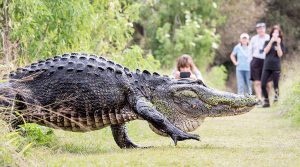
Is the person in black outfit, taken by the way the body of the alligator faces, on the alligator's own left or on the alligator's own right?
on the alligator's own left

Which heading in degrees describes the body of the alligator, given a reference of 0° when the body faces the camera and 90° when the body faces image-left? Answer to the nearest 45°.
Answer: approximately 270°

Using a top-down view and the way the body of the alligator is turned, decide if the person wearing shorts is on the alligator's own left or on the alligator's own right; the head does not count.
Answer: on the alligator's own left

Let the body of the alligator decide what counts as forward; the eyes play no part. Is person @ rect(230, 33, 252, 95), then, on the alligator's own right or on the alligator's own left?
on the alligator's own left
